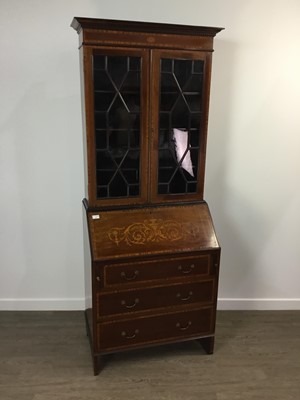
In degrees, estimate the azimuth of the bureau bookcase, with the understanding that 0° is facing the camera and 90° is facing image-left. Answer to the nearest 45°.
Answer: approximately 0°
